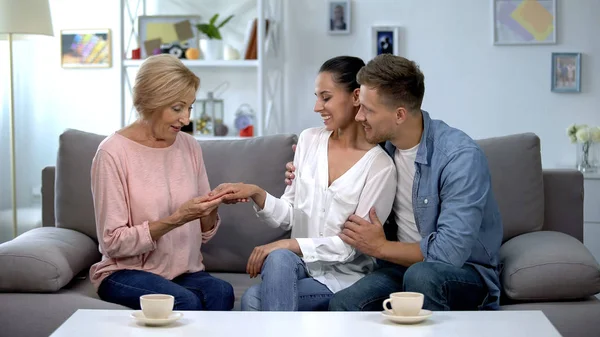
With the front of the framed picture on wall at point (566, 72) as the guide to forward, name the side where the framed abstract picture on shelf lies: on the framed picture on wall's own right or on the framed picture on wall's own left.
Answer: on the framed picture on wall's own right

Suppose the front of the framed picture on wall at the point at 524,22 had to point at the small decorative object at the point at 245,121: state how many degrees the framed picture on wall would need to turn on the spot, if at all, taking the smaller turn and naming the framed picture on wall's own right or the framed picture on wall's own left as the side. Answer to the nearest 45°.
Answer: approximately 90° to the framed picture on wall's own right

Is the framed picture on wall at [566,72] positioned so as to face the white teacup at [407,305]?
yes

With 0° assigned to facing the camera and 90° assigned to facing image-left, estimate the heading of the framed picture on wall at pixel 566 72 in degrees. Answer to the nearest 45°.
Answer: approximately 0°

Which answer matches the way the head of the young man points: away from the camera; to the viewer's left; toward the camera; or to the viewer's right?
to the viewer's left

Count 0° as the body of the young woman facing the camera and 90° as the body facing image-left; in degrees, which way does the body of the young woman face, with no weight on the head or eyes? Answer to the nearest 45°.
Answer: approximately 45°

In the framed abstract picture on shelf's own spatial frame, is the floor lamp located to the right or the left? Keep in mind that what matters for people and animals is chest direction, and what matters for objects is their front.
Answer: on its right

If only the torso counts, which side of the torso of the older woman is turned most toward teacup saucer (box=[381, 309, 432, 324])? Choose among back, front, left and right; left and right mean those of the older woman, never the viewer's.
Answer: front

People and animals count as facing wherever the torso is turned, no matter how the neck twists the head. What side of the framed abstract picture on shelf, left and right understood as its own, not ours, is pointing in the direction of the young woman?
front

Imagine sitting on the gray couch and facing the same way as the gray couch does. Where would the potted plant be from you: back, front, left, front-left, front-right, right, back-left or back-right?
back

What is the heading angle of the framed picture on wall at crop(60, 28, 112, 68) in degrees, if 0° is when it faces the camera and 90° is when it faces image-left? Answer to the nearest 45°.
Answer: approximately 0°

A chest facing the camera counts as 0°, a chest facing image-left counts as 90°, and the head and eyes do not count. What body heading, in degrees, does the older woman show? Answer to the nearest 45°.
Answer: approximately 315°

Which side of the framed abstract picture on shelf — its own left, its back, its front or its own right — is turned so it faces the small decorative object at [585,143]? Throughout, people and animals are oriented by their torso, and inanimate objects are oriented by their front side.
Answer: left

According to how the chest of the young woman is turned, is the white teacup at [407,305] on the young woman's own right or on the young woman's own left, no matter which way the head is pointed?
on the young woman's own left

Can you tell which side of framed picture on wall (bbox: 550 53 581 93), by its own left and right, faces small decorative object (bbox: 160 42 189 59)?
right
